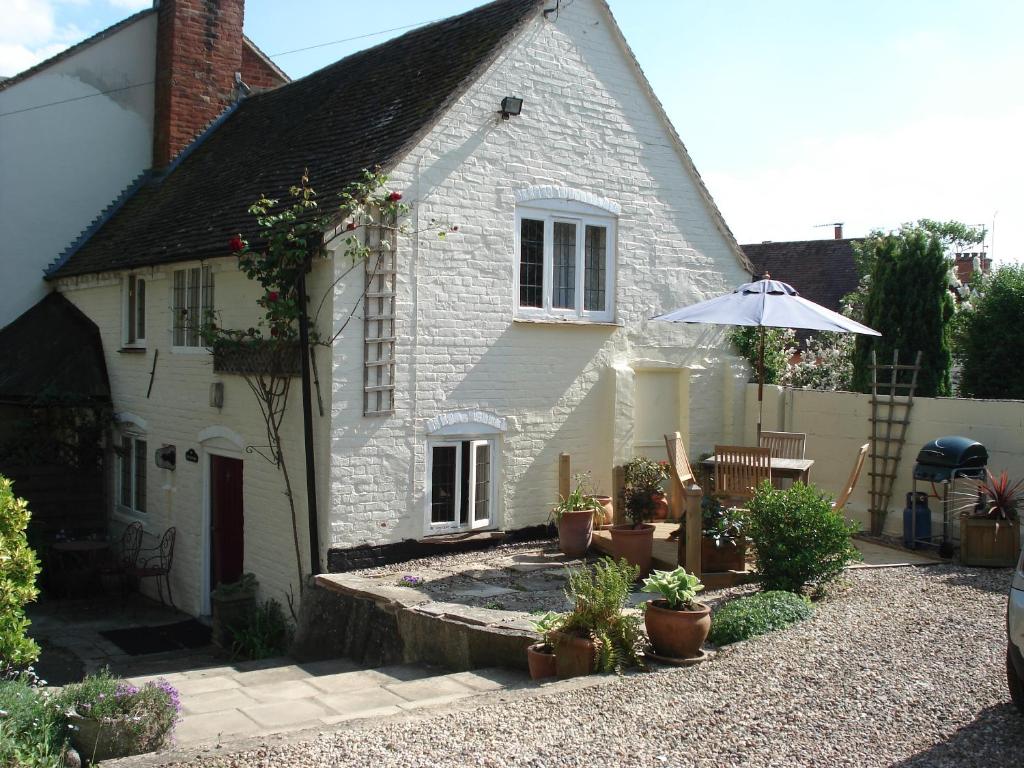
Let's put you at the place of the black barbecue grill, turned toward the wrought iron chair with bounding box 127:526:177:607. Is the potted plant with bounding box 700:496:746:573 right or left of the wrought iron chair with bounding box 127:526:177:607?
left

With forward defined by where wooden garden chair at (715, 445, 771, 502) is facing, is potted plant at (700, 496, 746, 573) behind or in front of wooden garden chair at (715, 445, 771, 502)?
behind

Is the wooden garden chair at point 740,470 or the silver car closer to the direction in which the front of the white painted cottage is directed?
the silver car

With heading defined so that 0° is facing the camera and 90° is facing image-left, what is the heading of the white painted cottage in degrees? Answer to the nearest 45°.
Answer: approximately 45°

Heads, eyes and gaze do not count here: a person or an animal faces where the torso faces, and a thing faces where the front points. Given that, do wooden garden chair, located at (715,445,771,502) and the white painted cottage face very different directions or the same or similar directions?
very different directions

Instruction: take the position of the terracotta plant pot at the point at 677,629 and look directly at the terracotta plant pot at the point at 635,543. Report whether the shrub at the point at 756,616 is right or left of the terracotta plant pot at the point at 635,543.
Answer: right

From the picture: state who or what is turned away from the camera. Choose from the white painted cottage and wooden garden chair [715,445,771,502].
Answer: the wooden garden chair

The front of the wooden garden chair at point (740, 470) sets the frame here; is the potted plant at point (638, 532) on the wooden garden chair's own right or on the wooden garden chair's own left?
on the wooden garden chair's own left

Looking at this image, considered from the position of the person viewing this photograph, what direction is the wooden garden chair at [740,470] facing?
facing away from the viewer

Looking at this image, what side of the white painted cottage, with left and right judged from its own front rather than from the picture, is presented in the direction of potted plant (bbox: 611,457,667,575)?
left

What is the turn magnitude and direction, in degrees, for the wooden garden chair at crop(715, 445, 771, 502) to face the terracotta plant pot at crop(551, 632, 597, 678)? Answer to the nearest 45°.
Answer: approximately 180°

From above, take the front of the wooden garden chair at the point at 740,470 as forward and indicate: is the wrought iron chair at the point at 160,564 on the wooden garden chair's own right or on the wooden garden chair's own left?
on the wooden garden chair's own left

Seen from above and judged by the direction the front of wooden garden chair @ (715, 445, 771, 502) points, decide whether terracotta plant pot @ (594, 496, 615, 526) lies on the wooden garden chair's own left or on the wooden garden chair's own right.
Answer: on the wooden garden chair's own left

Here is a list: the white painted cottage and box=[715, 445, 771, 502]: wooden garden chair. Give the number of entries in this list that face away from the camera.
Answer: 1
